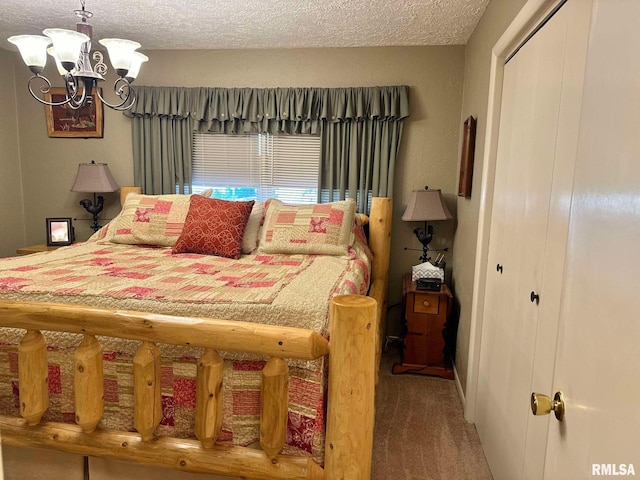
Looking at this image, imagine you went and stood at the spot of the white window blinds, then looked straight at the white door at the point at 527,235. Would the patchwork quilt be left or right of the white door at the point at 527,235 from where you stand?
right

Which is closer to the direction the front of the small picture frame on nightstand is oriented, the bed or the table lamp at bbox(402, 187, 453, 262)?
the bed

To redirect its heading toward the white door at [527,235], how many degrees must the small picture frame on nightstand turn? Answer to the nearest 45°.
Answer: approximately 45° to its left

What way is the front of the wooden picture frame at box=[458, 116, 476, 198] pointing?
to the viewer's left

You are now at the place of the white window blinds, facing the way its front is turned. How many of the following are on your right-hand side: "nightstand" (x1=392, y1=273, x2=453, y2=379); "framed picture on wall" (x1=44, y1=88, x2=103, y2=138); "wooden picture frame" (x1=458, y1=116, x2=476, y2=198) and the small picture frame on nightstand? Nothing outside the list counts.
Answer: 2

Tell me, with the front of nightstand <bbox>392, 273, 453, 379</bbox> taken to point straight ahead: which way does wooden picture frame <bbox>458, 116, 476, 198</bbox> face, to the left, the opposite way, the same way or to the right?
to the right

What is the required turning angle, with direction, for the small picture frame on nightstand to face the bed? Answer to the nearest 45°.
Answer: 0° — it already faces it

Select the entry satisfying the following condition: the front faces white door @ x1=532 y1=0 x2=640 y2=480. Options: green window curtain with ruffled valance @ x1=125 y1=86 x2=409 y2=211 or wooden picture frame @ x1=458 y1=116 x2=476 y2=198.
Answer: the green window curtain with ruffled valance

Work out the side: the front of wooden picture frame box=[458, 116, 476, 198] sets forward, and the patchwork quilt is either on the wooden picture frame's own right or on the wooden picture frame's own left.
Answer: on the wooden picture frame's own left

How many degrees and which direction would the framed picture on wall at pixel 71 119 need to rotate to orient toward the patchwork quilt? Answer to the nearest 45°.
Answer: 0° — it already faces it
